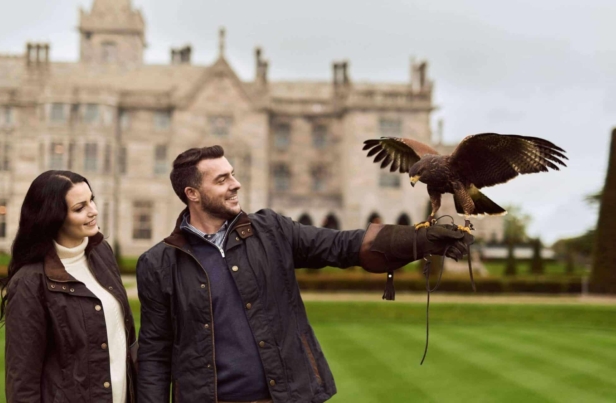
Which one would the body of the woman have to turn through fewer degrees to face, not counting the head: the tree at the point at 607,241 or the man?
the man

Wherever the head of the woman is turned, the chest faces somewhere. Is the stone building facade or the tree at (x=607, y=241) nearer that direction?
the tree

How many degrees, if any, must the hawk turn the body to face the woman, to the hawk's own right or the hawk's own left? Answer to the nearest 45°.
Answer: approximately 45° to the hawk's own right

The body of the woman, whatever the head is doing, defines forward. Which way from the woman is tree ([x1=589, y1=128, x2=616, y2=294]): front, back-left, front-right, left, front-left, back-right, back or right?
left

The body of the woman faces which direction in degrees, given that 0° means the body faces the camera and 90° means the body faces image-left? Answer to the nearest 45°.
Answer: approximately 315°

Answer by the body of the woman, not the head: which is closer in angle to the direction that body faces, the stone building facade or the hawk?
the hawk

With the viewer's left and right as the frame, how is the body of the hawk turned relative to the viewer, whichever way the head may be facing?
facing the viewer and to the left of the viewer

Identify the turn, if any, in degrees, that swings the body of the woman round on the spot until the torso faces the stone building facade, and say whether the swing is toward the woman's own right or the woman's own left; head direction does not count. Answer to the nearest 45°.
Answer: approximately 135° to the woman's own left

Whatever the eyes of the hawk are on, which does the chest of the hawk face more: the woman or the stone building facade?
the woman

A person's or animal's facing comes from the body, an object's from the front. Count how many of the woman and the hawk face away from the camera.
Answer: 0

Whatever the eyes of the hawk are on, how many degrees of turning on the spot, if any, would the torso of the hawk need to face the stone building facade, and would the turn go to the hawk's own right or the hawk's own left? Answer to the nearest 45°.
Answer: approximately 90° to the hawk's own right
